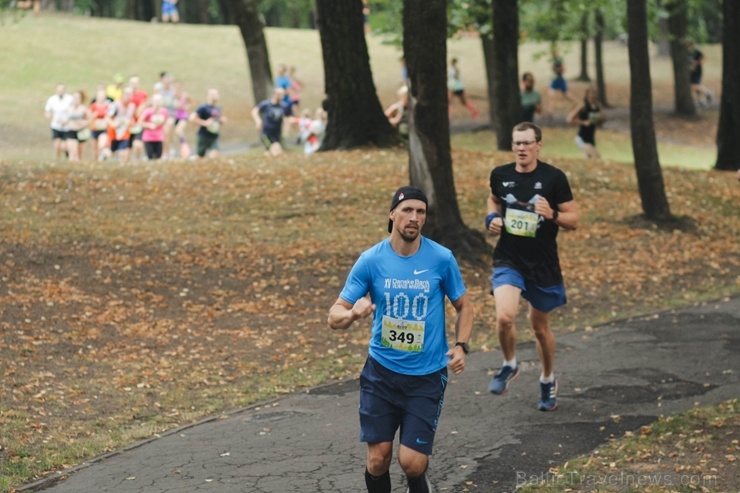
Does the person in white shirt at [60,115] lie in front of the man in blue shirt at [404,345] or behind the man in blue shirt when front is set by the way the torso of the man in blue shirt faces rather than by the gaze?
behind

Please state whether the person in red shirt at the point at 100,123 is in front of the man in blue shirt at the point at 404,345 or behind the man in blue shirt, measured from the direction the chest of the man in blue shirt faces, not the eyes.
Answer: behind

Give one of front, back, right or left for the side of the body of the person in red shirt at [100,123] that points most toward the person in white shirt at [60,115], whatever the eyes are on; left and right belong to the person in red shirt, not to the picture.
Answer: right

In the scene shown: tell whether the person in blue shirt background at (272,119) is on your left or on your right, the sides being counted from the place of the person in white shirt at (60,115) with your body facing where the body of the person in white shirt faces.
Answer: on your left

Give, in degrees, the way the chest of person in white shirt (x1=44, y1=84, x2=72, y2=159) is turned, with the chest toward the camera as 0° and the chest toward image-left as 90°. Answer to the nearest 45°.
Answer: approximately 0°

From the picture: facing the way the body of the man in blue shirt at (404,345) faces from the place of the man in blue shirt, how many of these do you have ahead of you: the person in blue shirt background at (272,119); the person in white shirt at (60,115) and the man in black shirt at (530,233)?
0

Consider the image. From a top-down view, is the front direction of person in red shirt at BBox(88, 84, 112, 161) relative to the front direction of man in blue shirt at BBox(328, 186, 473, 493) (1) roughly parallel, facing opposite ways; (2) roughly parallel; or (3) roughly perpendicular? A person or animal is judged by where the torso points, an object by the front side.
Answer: roughly parallel

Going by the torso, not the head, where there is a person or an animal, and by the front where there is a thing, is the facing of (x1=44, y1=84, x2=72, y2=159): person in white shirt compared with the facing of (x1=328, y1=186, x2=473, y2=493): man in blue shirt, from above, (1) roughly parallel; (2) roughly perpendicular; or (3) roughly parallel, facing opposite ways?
roughly parallel

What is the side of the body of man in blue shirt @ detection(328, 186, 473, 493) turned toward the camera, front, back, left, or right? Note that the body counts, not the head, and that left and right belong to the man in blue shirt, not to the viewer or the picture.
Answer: front

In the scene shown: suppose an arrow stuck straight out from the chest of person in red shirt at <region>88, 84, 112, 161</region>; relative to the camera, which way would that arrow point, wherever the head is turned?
toward the camera

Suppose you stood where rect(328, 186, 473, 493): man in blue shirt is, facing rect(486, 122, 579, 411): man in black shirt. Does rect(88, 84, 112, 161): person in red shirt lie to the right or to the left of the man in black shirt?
left

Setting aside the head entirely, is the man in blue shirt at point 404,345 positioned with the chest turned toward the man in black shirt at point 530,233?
no

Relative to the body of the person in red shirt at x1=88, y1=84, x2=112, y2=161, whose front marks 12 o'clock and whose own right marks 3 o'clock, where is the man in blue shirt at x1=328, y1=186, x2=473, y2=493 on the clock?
The man in blue shirt is roughly at 12 o'clock from the person in red shirt.

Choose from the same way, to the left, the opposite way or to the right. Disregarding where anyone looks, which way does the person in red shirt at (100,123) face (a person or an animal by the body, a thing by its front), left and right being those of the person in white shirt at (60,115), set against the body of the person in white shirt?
the same way

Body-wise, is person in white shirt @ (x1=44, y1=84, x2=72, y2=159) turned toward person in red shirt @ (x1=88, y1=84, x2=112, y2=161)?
no

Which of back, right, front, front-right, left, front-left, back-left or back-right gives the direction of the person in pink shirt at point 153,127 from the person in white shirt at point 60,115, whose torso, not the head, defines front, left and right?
front-left
